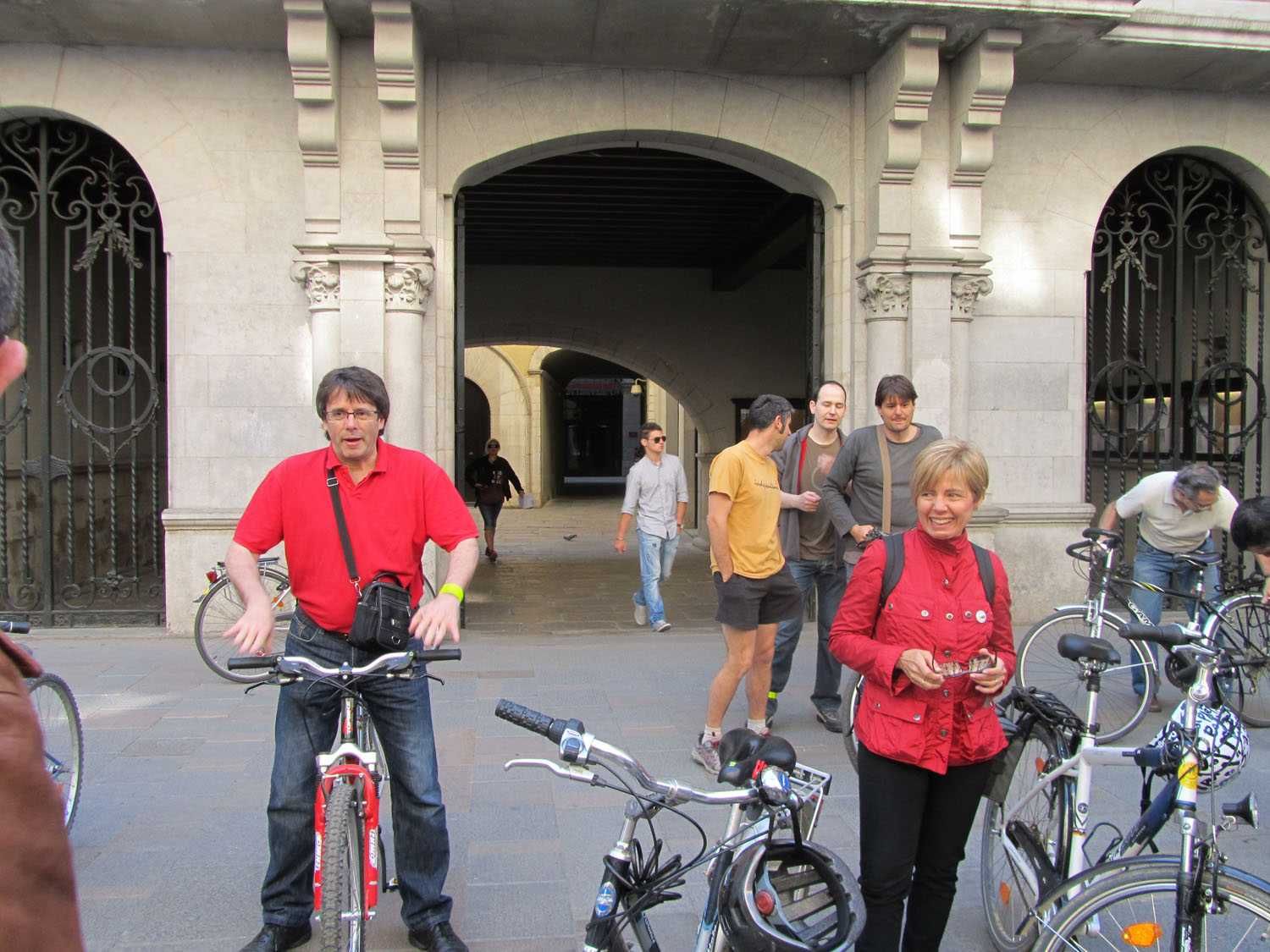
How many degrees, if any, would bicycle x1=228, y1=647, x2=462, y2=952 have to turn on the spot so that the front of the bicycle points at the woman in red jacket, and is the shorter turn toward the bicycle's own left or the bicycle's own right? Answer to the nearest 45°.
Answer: approximately 90° to the bicycle's own left

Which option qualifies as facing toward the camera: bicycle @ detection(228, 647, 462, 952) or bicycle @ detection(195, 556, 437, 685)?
bicycle @ detection(228, 647, 462, 952)

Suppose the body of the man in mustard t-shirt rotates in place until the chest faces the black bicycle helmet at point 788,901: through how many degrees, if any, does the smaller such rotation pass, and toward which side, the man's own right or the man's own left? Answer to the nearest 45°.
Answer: approximately 45° to the man's own right

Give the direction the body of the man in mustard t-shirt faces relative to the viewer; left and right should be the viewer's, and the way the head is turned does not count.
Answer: facing the viewer and to the right of the viewer

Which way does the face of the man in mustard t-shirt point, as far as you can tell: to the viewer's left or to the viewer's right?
to the viewer's right

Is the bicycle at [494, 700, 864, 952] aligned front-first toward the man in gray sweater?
no

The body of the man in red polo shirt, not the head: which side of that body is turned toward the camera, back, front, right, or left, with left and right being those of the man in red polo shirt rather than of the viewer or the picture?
front

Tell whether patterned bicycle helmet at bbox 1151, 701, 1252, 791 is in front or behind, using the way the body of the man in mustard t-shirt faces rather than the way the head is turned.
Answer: in front

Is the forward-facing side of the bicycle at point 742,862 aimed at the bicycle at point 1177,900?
no

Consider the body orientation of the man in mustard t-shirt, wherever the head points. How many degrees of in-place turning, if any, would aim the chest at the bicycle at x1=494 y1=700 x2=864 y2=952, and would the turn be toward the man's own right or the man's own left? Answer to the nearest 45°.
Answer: approximately 45° to the man's own right

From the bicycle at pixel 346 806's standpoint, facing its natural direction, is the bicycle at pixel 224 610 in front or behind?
behind

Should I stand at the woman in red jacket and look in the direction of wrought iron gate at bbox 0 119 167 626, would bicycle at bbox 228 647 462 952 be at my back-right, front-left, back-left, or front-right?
front-left

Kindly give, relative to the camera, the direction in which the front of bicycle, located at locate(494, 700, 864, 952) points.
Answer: facing the viewer and to the left of the viewer

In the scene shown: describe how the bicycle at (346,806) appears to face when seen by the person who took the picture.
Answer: facing the viewer

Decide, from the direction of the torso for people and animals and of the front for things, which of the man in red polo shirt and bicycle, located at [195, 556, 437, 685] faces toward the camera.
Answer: the man in red polo shirt
